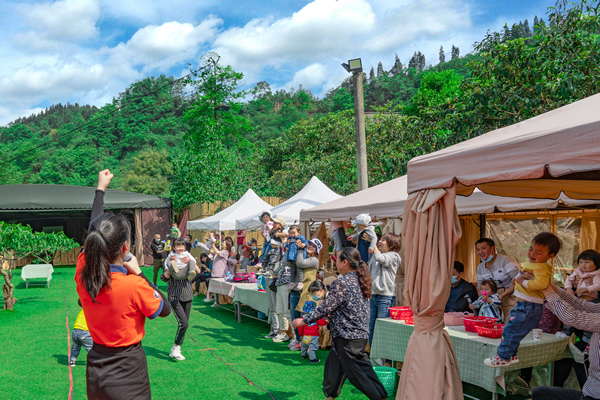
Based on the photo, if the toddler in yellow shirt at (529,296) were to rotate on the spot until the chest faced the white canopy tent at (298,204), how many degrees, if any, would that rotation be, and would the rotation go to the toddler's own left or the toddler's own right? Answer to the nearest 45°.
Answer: approximately 90° to the toddler's own right

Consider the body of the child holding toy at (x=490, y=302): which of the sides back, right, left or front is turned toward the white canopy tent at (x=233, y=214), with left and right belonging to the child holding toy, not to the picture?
right

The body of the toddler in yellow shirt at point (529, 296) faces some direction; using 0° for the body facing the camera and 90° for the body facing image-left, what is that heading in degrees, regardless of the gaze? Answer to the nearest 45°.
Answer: approximately 45°

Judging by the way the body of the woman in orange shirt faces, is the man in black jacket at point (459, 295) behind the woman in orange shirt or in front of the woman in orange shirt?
in front

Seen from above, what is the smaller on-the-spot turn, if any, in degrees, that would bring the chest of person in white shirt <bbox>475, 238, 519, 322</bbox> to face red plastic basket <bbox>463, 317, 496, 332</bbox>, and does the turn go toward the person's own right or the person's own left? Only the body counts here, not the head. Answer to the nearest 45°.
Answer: approximately 45° to the person's own left

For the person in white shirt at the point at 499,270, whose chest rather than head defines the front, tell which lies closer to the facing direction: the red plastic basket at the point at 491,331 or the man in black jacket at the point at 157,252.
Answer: the red plastic basket

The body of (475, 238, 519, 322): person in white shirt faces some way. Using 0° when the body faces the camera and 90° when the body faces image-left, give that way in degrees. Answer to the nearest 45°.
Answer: approximately 45°

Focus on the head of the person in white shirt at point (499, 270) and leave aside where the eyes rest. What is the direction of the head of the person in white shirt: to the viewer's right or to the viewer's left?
to the viewer's left

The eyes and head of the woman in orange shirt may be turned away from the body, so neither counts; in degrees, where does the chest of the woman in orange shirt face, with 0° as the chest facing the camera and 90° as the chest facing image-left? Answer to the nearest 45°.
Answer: approximately 225°

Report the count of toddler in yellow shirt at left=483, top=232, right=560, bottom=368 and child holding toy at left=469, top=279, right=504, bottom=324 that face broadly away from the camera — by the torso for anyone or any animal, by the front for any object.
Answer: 0
